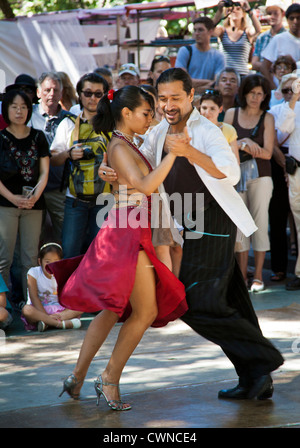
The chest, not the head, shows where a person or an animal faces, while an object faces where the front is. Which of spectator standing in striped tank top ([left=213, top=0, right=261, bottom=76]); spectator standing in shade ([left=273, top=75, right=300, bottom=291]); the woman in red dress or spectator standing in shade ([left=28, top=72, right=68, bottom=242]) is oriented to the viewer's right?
the woman in red dress

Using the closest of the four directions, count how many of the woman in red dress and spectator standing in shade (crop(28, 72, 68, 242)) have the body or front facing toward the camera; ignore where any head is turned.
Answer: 1

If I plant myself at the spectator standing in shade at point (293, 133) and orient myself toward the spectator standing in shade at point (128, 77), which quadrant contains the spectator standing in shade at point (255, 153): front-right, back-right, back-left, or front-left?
front-left

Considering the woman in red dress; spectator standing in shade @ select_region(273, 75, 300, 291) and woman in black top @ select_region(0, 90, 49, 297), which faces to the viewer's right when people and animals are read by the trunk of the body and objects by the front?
the woman in red dress

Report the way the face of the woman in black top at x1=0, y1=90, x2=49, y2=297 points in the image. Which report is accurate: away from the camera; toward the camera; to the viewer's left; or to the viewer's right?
toward the camera

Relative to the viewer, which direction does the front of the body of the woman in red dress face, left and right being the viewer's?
facing to the right of the viewer

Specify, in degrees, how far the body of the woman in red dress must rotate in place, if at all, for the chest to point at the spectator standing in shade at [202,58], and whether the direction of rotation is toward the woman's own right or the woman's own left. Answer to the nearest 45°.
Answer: approximately 90° to the woman's own left

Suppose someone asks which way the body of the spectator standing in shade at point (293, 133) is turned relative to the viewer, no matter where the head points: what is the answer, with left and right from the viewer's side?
facing the viewer and to the left of the viewer

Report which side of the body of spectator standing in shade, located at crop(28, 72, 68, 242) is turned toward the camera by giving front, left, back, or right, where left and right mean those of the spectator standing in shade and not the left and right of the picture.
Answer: front

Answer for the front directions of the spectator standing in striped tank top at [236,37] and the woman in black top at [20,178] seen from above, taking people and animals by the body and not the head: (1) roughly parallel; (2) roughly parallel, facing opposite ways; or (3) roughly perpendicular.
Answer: roughly parallel

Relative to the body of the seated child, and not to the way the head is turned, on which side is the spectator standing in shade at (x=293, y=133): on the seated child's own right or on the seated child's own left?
on the seated child's own left

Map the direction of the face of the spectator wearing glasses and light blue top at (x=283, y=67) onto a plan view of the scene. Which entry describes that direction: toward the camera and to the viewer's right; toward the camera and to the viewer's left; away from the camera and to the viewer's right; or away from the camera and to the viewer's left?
toward the camera and to the viewer's left

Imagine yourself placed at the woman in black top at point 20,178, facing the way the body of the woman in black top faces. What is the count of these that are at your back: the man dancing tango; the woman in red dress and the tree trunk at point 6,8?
1

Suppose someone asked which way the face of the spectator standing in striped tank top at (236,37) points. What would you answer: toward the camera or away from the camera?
toward the camera

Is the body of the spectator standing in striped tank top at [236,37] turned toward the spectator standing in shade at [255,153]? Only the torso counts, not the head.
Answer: yes

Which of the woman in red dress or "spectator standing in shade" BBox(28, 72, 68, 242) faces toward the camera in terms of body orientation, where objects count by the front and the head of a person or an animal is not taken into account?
the spectator standing in shade

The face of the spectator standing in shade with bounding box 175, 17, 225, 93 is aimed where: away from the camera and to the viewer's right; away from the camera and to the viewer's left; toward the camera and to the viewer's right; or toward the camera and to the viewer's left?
toward the camera and to the viewer's left

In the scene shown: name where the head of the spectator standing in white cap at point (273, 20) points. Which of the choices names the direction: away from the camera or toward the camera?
toward the camera

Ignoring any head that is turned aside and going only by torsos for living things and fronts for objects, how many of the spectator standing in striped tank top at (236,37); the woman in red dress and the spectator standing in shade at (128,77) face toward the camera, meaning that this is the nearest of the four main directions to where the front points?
2

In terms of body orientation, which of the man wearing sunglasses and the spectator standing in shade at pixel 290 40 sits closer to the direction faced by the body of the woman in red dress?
the spectator standing in shade

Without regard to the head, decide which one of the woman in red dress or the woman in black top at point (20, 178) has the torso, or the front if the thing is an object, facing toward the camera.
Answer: the woman in black top
